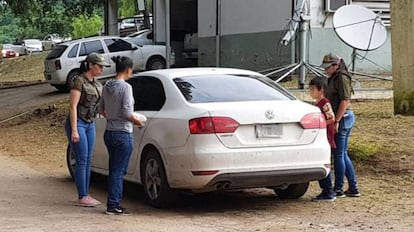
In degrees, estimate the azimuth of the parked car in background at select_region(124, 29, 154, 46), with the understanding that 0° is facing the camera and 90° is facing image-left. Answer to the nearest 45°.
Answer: approximately 90°

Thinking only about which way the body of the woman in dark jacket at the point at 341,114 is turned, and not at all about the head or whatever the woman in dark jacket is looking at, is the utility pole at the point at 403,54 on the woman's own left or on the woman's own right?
on the woman's own right

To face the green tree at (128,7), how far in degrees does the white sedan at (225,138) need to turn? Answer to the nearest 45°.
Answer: approximately 45° to its right

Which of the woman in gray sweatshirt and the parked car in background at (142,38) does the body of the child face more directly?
the woman in gray sweatshirt

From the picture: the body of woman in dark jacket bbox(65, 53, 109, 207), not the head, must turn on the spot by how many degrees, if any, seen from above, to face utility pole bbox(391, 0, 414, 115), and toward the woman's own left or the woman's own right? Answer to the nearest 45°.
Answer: approximately 45° to the woman's own left

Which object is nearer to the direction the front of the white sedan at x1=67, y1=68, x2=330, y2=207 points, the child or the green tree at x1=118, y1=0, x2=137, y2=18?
the green tree

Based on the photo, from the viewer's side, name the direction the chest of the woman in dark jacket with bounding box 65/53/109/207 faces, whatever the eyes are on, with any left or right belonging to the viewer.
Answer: facing to the right of the viewer

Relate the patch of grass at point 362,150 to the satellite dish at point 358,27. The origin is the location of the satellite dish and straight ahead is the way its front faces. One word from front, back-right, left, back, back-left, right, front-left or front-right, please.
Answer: front-right

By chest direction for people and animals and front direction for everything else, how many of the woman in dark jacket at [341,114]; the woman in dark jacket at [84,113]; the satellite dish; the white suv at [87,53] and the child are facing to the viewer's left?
2

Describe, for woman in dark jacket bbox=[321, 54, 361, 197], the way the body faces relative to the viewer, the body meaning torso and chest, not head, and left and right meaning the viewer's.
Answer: facing to the left of the viewer

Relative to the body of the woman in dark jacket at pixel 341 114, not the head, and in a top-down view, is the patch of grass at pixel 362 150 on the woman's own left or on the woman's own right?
on the woman's own right

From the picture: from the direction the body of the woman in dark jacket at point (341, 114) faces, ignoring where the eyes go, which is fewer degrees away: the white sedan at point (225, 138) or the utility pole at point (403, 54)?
the white sedan
